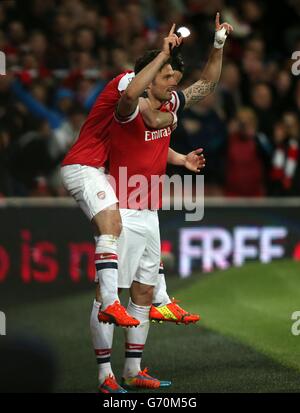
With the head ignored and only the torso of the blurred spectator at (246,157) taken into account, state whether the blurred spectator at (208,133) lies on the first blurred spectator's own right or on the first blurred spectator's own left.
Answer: on the first blurred spectator's own right

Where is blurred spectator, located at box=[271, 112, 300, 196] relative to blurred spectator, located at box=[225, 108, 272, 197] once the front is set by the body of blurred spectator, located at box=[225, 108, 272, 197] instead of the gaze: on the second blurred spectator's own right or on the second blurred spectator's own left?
on the second blurred spectator's own left

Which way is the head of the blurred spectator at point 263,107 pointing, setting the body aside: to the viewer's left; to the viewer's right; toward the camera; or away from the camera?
toward the camera

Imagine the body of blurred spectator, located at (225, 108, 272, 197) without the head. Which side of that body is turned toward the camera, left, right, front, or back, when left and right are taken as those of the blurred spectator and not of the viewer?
front
